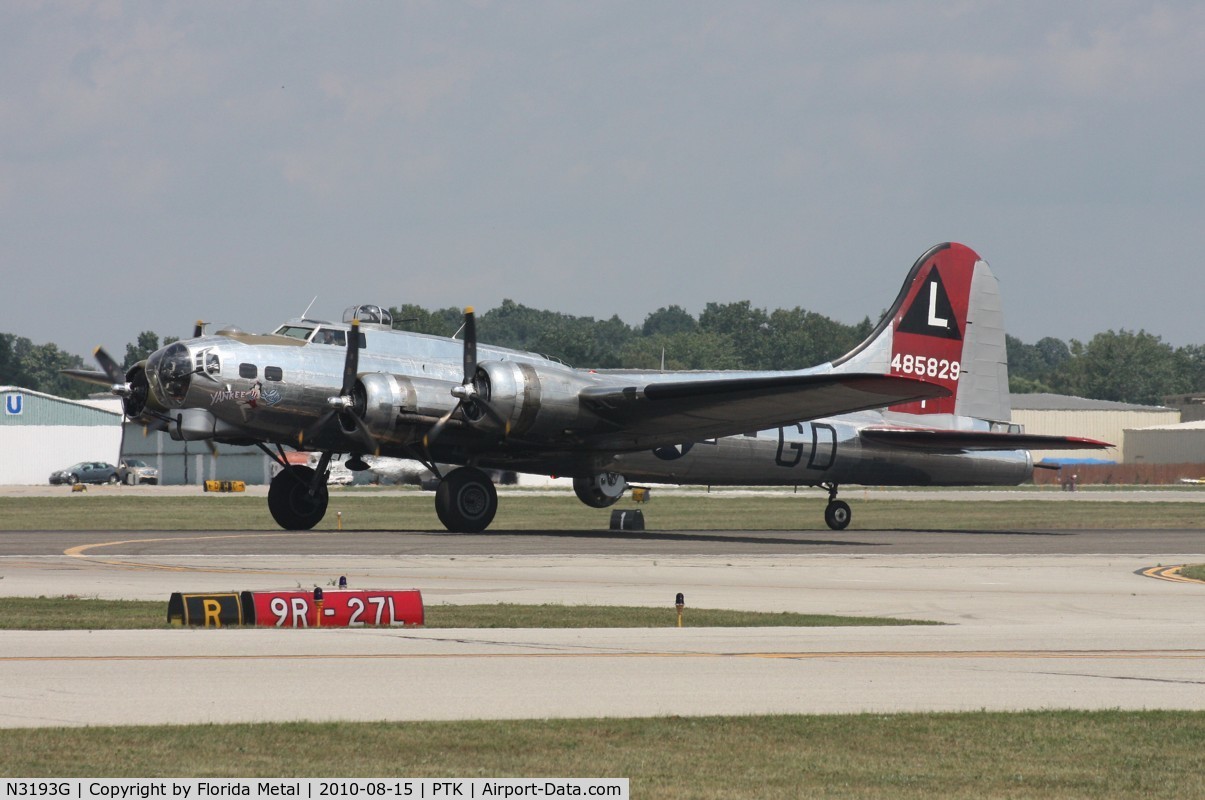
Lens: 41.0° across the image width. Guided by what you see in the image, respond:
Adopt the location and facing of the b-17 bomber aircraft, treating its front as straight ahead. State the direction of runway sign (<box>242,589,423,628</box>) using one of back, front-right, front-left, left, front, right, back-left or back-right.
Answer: front-left

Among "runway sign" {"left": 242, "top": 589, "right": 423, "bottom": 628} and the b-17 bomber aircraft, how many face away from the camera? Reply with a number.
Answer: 0

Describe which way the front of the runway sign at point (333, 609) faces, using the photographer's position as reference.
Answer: facing the viewer

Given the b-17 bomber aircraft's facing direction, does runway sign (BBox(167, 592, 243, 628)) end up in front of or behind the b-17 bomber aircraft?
in front

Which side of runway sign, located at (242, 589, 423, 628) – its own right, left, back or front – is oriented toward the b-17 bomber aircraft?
back

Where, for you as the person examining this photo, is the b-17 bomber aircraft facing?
facing the viewer and to the left of the viewer
